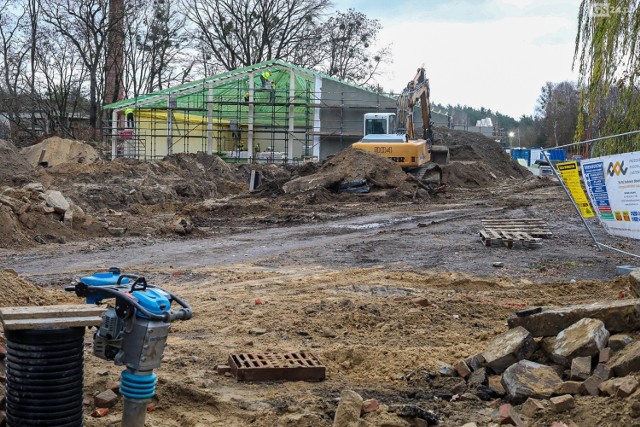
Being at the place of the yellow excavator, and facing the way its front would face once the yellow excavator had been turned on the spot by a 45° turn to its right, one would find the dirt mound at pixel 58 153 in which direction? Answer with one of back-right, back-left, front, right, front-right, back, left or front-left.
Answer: back

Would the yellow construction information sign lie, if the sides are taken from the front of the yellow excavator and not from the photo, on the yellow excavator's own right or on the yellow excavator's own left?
on the yellow excavator's own right

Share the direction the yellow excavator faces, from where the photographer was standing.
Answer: facing away from the viewer and to the right of the viewer
